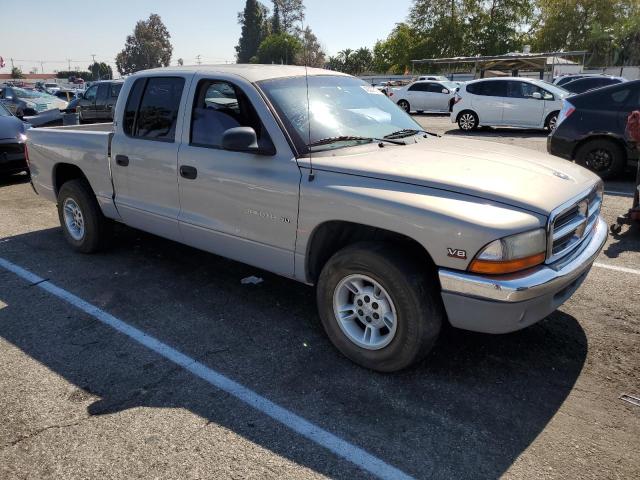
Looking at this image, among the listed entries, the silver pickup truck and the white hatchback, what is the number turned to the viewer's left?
0

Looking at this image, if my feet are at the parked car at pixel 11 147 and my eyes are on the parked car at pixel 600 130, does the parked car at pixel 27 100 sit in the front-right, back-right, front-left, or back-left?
back-left

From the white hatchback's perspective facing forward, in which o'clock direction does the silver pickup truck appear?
The silver pickup truck is roughly at 3 o'clock from the white hatchback.

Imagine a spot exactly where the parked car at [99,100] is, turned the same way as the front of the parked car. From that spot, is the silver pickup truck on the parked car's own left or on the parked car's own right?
on the parked car's own left

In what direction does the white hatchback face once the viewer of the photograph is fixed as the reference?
facing to the right of the viewer

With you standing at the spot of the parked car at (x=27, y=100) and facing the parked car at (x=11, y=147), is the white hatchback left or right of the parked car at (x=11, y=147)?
left

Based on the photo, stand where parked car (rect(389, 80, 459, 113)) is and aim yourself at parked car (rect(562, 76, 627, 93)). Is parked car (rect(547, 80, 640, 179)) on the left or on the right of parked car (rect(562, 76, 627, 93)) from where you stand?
right

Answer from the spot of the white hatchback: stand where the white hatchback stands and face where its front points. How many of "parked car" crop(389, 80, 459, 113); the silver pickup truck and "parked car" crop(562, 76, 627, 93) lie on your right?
1

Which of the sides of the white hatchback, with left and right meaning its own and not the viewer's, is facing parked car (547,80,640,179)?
right

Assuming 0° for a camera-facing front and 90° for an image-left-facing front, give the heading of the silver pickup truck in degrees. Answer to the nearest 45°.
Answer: approximately 315°

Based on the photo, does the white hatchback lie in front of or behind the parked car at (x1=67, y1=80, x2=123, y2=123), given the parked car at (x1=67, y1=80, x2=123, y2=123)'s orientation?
behind

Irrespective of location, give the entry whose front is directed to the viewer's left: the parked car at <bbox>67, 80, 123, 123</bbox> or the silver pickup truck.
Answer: the parked car

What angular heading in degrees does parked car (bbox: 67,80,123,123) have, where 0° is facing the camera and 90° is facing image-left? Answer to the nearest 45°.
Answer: approximately 90°

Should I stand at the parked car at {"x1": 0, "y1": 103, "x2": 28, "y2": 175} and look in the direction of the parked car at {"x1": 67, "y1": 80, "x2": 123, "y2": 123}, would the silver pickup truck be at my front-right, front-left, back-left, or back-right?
back-right
